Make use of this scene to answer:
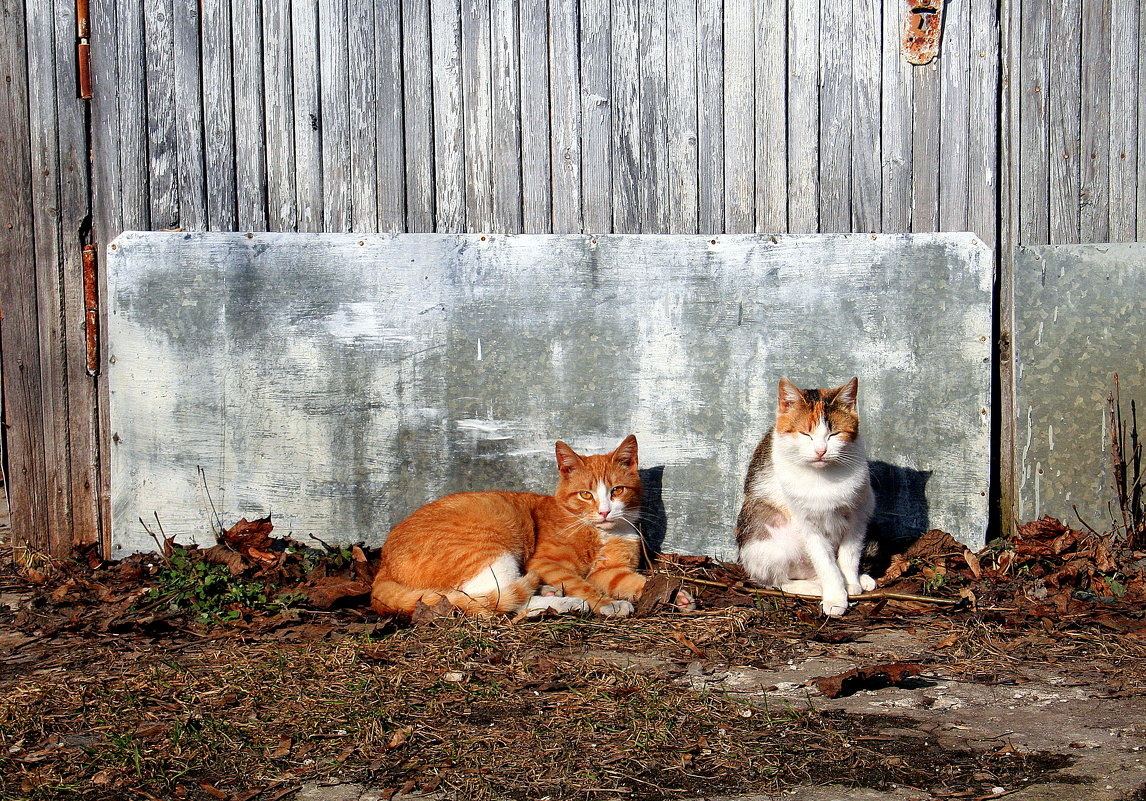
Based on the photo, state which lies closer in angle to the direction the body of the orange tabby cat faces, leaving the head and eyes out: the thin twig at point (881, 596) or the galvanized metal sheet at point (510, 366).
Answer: the thin twig

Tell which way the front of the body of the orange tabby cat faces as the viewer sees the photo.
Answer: to the viewer's right

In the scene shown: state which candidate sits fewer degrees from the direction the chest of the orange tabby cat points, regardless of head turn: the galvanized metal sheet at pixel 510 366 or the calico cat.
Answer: the calico cat

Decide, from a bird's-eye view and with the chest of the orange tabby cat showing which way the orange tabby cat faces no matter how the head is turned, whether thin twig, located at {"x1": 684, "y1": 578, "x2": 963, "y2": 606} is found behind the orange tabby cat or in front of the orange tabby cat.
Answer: in front

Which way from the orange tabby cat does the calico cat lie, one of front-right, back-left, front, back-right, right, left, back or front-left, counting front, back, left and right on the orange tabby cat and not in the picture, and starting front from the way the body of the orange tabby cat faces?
front

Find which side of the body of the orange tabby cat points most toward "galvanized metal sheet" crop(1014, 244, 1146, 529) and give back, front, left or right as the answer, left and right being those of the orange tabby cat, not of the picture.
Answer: front
